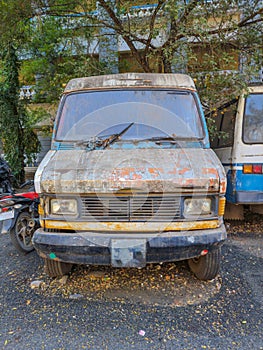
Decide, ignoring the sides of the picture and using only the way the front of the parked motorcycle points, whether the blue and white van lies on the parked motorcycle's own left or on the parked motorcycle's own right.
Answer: on the parked motorcycle's own right

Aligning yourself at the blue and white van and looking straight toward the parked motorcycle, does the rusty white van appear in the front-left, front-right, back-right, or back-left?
front-left

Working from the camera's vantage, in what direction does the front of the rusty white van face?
facing the viewer
